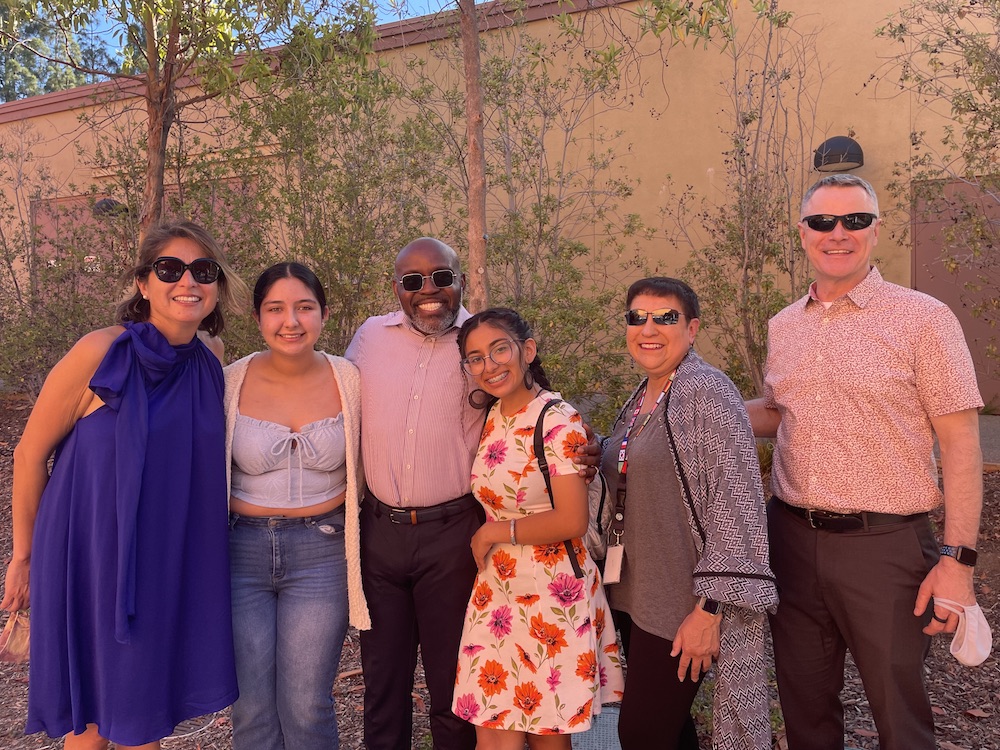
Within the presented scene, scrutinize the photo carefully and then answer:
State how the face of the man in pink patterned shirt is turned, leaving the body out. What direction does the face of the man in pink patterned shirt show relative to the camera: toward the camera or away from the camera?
toward the camera

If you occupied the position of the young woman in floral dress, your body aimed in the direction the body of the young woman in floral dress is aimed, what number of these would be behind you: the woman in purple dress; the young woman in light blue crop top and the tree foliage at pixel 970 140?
1

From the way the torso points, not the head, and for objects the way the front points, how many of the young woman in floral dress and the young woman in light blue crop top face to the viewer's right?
0

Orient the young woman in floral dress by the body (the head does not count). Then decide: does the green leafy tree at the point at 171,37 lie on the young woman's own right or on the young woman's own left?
on the young woman's own right

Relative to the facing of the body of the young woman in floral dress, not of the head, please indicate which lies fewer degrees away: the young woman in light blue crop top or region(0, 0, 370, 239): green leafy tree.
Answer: the young woman in light blue crop top

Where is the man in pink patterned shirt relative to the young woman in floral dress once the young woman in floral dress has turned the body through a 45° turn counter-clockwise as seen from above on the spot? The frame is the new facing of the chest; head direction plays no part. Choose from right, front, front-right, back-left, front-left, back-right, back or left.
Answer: left

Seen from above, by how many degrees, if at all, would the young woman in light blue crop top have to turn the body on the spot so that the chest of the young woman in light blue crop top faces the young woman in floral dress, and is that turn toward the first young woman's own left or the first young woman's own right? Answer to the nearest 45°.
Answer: approximately 45° to the first young woman's own left

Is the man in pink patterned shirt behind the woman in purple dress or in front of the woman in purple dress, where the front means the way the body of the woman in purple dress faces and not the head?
in front

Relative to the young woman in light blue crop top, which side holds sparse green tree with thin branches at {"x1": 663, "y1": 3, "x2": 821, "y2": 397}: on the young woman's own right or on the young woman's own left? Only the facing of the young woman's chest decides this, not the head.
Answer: on the young woman's own left

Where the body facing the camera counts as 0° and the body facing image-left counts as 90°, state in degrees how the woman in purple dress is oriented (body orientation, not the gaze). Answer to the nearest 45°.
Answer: approximately 315°

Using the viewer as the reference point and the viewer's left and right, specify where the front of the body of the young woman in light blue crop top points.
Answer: facing the viewer

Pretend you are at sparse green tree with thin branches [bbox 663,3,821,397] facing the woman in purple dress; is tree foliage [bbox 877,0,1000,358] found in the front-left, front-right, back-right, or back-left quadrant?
back-left

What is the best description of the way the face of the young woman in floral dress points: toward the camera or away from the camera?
toward the camera

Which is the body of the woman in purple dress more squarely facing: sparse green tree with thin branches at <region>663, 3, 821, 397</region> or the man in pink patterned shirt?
the man in pink patterned shirt

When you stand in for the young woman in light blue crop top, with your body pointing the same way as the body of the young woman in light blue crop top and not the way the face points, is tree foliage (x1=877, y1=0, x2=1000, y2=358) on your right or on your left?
on your left

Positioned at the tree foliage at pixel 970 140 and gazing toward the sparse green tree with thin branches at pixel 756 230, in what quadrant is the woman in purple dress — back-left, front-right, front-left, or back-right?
front-left

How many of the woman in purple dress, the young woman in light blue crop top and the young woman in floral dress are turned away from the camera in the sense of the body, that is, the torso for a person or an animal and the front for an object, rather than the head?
0
